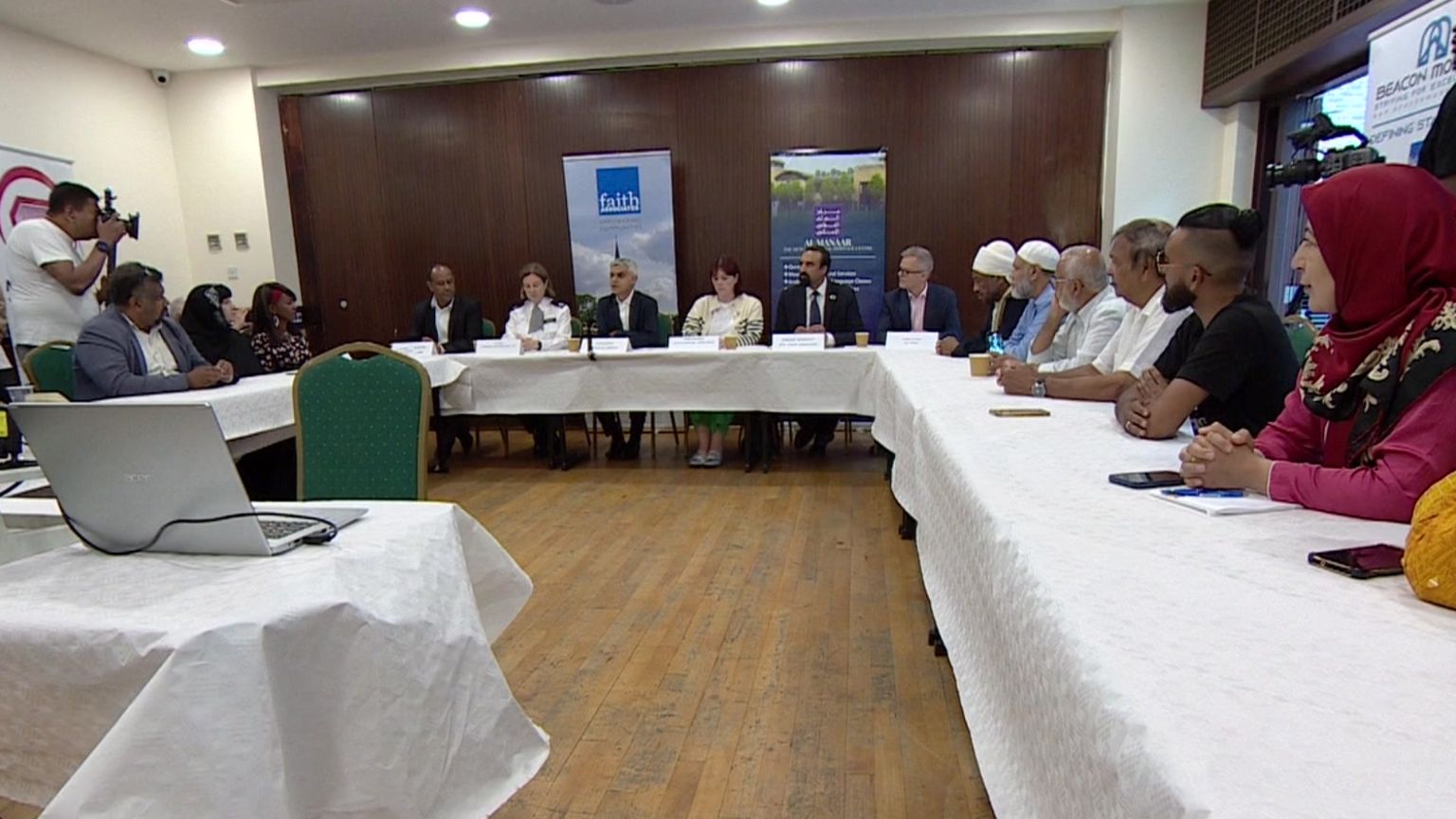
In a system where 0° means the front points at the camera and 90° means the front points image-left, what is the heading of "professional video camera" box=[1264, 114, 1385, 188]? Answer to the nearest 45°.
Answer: approximately 90°

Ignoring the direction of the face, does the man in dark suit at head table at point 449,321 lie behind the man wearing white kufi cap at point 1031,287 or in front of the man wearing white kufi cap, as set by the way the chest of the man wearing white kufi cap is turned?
in front

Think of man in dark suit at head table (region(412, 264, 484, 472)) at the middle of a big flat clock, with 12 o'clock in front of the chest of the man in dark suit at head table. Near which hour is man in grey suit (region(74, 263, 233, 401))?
The man in grey suit is roughly at 1 o'clock from the man in dark suit at head table.

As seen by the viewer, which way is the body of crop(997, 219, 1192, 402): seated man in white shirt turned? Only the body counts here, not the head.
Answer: to the viewer's left

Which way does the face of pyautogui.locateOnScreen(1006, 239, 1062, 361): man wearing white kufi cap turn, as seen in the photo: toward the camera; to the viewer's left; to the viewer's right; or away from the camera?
to the viewer's left

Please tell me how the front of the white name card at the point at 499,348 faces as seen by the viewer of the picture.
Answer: facing the viewer

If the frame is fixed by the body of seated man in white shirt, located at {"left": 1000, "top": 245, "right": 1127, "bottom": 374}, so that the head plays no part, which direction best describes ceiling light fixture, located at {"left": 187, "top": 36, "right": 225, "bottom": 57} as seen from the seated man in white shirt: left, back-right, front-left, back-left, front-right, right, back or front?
front

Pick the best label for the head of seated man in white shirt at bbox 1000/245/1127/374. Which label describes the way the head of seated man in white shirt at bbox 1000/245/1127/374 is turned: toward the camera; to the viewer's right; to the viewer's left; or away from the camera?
to the viewer's left

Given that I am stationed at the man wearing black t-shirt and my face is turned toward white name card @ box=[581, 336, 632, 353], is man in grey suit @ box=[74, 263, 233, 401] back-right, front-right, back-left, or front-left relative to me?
front-left

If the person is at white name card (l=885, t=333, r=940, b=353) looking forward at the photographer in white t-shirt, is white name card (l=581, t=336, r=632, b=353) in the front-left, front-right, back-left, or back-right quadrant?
front-right

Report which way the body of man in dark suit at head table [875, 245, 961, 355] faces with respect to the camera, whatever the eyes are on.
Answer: toward the camera

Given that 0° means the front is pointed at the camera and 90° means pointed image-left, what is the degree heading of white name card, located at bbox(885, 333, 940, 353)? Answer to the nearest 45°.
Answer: approximately 0°

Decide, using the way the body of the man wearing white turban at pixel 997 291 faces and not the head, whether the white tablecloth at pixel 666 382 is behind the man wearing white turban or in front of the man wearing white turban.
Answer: in front
